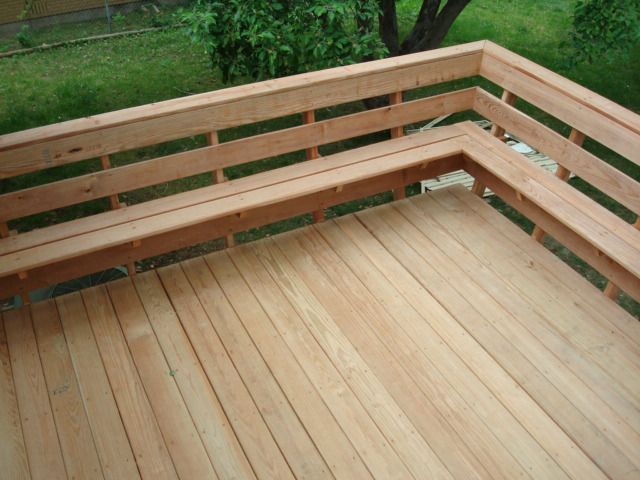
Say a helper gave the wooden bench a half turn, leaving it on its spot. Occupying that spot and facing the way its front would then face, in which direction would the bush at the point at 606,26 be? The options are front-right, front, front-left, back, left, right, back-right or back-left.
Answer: front-right

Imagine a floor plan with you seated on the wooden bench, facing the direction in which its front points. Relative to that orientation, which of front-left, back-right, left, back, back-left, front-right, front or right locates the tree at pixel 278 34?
back

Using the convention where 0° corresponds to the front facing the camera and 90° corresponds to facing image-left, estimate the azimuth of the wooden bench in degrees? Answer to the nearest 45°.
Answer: approximately 0°
